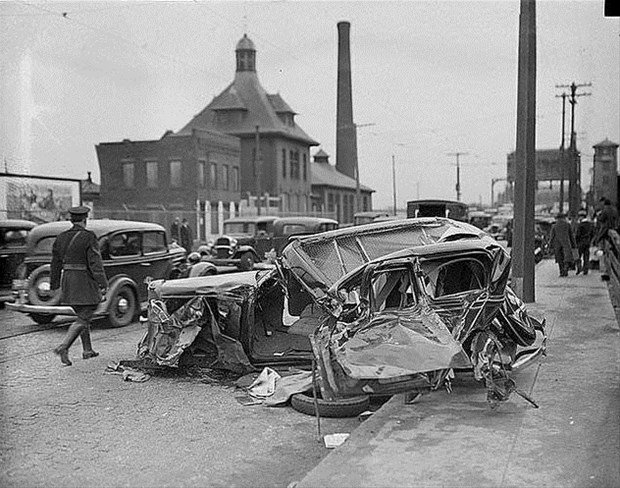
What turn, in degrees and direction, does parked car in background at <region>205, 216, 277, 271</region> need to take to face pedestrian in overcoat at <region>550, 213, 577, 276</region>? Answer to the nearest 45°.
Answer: approximately 135° to its left

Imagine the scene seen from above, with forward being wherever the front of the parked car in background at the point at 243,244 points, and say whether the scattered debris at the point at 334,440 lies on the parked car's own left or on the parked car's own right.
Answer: on the parked car's own left

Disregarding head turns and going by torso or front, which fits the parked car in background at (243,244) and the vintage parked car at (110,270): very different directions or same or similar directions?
very different directions

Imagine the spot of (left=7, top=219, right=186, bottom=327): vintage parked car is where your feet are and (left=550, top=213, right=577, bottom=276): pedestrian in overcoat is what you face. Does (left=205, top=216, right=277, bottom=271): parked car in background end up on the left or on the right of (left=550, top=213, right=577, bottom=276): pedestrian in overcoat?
left

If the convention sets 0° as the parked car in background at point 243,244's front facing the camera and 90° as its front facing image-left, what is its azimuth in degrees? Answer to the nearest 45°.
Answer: approximately 45°

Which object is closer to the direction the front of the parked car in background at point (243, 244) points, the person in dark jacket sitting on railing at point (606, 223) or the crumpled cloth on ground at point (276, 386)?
the crumpled cloth on ground

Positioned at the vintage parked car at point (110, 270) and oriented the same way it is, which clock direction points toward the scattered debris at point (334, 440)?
The scattered debris is roughly at 4 o'clock from the vintage parked car.

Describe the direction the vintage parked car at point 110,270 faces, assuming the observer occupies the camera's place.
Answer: facing away from the viewer and to the right of the viewer
